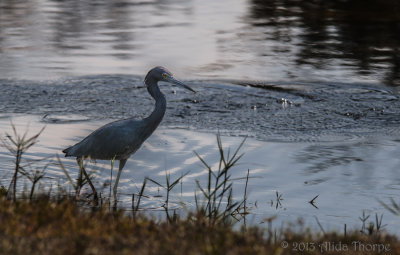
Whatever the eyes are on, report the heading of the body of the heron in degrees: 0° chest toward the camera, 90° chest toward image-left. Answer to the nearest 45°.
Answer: approximately 270°
